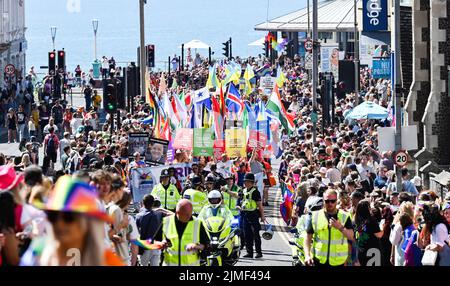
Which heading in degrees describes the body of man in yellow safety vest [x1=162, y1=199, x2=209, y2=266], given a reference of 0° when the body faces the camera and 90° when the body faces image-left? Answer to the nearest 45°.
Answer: approximately 0°

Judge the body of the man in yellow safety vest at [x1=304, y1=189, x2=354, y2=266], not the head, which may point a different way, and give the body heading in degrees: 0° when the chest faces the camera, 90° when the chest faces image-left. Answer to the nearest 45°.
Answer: approximately 0°

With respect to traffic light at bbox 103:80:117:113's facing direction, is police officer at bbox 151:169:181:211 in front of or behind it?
in front

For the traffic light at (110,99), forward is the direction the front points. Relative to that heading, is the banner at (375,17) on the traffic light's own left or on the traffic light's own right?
on the traffic light's own left

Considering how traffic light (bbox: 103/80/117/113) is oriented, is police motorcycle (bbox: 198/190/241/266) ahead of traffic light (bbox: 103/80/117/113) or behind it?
ahead

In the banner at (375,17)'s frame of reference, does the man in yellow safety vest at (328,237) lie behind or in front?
in front

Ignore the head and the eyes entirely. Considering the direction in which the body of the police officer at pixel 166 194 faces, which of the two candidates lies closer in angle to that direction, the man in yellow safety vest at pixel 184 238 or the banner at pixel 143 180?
the man in yellow safety vest
